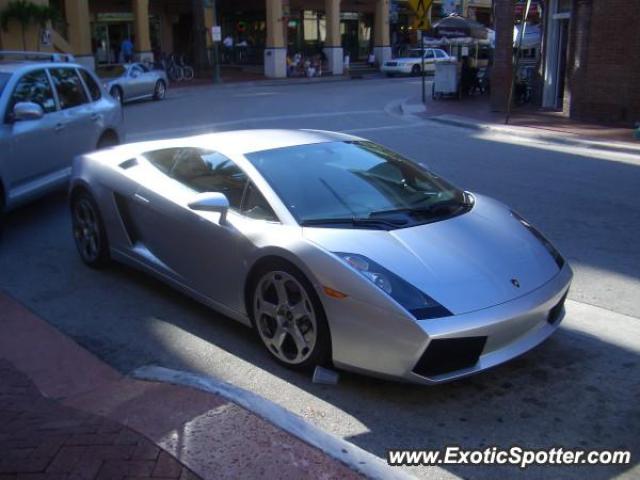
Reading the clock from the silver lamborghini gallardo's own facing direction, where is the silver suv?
The silver suv is roughly at 6 o'clock from the silver lamborghini gallardo.

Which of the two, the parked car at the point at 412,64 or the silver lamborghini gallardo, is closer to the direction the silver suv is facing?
the silver lamborghini gallardo

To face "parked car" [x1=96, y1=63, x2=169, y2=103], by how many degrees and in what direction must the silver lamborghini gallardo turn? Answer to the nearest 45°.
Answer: approximately 135° to its left

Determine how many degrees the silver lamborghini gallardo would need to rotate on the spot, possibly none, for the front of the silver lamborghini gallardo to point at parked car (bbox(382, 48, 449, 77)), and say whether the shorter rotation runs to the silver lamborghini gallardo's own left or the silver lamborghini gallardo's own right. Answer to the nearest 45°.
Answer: approximately 135° to the silver lamborghini gallardo's own left
